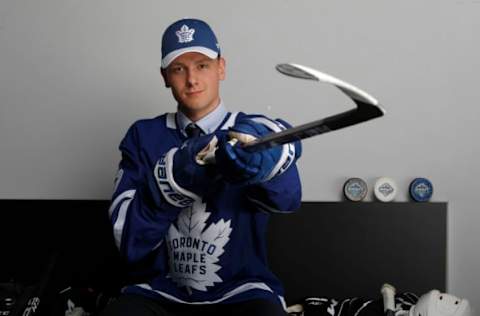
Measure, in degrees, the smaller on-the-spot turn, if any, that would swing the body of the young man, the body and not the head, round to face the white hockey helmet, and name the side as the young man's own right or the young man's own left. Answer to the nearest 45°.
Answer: approximately 90° to the young man's own left

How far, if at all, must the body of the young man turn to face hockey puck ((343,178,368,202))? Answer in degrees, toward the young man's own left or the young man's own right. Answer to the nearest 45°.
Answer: approximately 135° to the young man's own left

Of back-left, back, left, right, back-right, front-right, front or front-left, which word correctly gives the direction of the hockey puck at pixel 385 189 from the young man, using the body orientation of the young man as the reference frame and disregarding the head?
back-left

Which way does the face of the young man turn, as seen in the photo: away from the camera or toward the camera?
toward the camera

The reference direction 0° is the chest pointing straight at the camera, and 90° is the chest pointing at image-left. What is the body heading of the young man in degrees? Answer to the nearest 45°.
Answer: approximately 0°

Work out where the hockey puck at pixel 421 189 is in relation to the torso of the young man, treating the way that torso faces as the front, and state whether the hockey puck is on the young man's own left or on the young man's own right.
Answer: on the young man's own left
